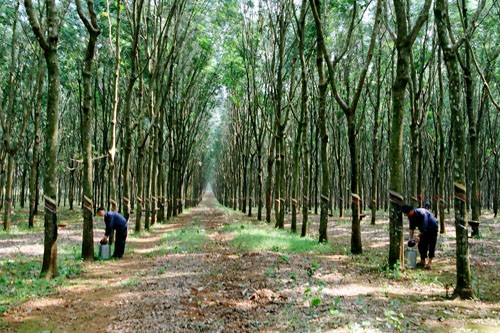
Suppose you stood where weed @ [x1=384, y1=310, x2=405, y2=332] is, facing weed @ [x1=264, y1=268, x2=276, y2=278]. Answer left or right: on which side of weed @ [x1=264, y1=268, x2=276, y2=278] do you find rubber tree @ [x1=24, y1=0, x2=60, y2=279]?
left

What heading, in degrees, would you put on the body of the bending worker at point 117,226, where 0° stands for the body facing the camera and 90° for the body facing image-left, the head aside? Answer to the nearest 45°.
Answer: approximately 90°

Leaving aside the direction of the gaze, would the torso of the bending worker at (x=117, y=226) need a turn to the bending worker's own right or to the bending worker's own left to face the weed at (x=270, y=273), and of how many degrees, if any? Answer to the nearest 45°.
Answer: approximately 135° to the bending worker's own left

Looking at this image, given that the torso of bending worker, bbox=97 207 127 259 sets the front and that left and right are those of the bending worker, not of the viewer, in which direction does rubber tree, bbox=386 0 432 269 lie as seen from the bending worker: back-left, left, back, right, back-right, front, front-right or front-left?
back-left

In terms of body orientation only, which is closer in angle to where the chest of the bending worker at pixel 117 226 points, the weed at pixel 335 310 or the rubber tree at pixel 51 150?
the rubber tree

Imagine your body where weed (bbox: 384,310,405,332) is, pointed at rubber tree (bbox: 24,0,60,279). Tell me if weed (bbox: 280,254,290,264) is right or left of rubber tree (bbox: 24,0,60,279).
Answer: right

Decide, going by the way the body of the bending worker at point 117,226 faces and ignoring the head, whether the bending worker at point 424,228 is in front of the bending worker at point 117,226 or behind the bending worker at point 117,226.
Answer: behind

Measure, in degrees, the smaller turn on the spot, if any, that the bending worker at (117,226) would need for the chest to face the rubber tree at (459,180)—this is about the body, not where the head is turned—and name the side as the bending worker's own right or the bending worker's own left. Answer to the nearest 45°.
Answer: approximately 135° to the bending worker's own left
